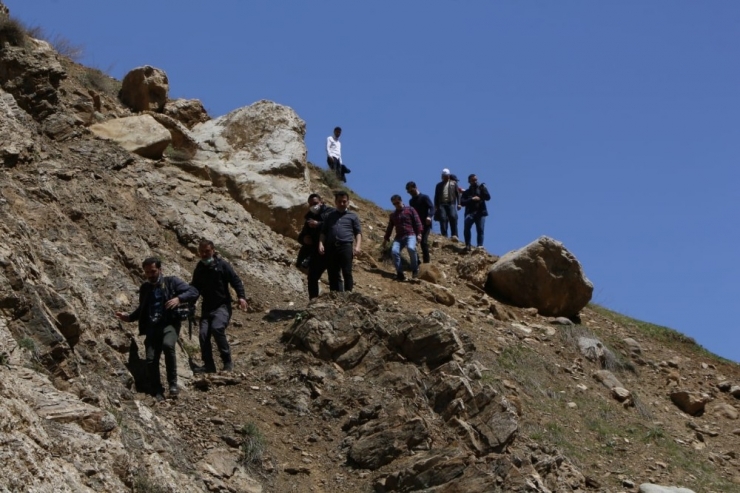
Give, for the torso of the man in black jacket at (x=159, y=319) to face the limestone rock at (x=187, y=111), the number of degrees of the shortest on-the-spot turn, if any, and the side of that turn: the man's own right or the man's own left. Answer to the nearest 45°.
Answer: approximately 180°

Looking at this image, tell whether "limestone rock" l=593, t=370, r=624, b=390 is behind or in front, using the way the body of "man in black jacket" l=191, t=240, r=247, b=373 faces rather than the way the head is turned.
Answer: behind

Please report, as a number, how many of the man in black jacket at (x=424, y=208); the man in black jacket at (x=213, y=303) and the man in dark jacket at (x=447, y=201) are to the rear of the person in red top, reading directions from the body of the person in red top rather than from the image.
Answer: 2

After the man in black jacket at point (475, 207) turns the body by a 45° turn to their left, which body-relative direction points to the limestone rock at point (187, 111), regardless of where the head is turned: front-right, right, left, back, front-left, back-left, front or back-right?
back-right

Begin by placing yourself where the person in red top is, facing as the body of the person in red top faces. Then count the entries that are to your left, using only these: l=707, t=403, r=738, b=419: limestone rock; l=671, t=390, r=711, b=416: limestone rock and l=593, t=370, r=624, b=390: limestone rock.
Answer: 3

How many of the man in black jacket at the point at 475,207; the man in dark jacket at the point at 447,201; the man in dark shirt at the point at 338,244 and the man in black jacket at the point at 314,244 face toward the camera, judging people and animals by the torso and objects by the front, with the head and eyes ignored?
4

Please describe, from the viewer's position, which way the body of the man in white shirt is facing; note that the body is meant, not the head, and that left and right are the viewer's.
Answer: facing the viewer and to the right of the viewer

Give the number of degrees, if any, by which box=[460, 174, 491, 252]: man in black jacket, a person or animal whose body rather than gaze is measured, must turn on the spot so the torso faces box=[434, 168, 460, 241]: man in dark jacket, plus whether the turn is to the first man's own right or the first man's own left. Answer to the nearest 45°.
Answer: approximately 135° to the first man's own right

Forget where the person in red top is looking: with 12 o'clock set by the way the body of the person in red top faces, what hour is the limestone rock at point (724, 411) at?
The limestone rock is roughly at 9 o'clock from the person in red top.

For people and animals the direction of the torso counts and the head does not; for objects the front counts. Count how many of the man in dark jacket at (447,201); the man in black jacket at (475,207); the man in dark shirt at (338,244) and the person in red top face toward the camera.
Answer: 4

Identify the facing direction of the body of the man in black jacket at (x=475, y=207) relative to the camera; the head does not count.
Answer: toward the camera

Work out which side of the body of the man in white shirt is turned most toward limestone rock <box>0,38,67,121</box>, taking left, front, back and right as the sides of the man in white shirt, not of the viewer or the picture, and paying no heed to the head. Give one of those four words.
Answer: right

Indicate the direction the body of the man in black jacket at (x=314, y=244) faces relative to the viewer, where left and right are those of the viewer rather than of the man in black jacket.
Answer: facing the viewer
